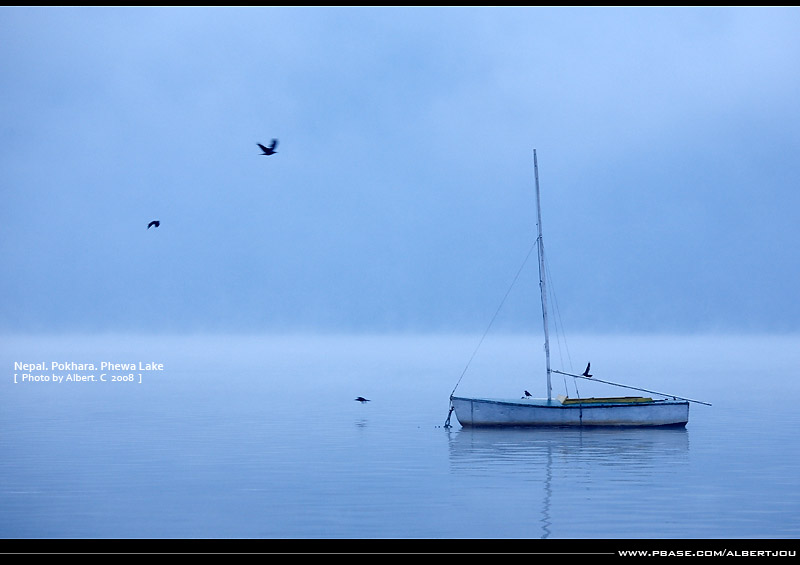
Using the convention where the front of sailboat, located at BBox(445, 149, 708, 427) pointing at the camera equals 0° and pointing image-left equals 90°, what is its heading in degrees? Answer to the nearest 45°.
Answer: approximately 90°
